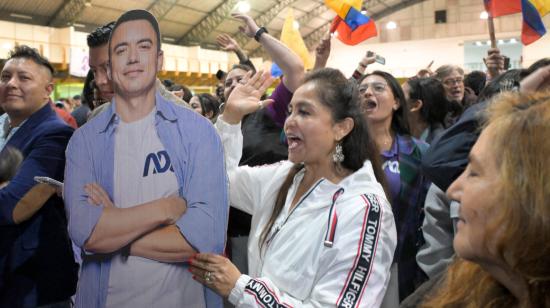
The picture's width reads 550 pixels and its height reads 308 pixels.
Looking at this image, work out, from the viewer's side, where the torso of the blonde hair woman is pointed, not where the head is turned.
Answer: to the viewer's left

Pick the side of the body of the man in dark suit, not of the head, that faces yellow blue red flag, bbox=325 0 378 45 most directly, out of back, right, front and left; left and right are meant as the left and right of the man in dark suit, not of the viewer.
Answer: back

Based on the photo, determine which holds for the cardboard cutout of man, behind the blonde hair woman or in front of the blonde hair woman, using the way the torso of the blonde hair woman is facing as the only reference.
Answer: in front

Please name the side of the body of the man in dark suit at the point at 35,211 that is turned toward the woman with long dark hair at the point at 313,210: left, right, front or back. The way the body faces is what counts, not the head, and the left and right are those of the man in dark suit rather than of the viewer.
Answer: left

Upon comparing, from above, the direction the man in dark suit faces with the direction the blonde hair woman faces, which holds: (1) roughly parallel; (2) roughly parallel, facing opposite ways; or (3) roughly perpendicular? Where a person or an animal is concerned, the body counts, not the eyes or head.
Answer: roughly perpendicular

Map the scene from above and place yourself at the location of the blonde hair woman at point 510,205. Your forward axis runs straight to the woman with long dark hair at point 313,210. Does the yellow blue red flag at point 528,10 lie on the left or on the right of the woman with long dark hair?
right

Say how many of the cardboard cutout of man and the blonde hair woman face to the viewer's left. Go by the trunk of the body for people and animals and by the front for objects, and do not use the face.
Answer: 1

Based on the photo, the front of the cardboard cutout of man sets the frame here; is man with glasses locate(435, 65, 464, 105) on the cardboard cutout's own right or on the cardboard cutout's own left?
on the cardboard cutout's own left

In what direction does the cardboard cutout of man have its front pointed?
toward the camera

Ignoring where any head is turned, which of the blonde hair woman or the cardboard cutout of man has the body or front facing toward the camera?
the cardboard cutout of man

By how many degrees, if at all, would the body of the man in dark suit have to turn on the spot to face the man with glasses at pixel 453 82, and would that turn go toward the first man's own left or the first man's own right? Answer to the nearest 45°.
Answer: approximately 135° to the first man's own left

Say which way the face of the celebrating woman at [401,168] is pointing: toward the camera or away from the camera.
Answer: toward the camera

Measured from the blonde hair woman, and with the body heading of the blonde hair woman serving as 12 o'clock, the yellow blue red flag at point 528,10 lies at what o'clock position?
The yellow blue red flag is roughly at 3 o'clock from the blonde hair woman.

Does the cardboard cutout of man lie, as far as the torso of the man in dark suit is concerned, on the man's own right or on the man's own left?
on the man's own left

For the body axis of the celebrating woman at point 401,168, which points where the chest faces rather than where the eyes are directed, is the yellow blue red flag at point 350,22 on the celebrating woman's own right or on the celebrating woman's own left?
on the celebrating woman's own right

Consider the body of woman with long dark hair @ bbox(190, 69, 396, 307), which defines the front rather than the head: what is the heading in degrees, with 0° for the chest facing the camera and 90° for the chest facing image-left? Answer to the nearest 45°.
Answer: approximately 45°

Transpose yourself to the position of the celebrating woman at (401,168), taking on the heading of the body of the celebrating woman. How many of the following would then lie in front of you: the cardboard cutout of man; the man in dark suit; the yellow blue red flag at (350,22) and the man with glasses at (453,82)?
2

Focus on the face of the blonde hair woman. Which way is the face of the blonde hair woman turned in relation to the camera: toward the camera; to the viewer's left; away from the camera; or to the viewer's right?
to the viewer's left
